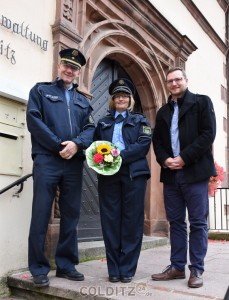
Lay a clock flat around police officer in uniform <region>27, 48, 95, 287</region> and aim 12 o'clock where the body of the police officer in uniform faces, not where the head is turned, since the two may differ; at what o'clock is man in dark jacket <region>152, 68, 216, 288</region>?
The man in dark jacket is roughly at 9 o'clock from the police officer in uniform.

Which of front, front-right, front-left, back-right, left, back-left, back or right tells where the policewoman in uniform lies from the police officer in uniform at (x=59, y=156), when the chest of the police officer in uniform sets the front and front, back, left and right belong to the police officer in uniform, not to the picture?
left

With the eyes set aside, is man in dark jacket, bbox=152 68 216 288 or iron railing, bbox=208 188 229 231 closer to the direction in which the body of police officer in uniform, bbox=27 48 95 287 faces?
the man in dark jacket

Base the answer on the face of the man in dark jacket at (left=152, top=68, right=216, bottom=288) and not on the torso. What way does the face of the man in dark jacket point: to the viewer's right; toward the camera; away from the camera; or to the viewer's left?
toward the camera

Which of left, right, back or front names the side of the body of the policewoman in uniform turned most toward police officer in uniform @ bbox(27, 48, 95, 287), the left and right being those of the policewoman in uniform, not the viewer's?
right

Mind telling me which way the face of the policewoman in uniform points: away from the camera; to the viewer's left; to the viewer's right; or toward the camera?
toward the camera

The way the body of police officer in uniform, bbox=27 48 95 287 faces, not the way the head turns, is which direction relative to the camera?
toward the camera

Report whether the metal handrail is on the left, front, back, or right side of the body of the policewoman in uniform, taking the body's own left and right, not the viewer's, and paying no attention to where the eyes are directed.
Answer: right

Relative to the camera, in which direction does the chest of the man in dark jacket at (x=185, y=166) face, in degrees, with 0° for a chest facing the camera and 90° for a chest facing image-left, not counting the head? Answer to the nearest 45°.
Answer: approximately 45°

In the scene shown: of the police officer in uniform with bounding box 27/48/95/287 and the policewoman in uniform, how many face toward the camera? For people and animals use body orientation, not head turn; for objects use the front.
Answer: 2

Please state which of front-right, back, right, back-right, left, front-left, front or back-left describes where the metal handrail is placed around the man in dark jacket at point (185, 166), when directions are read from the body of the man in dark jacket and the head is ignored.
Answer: front-right

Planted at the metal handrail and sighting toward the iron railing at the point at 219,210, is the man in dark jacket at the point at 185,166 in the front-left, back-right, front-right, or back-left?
front-right

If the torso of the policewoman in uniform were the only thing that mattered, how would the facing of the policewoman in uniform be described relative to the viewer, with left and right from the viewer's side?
facing the viewer
